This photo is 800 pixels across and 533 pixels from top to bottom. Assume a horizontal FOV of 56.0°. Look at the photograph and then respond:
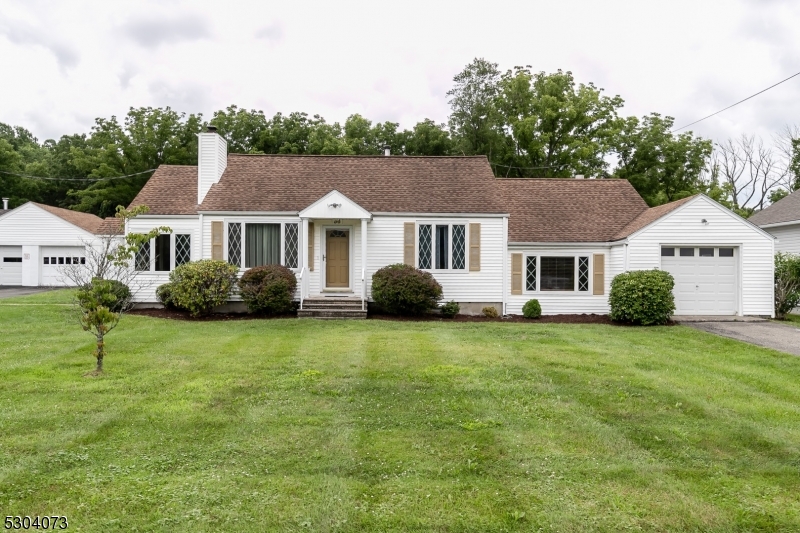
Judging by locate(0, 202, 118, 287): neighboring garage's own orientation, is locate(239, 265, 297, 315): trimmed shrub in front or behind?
in front

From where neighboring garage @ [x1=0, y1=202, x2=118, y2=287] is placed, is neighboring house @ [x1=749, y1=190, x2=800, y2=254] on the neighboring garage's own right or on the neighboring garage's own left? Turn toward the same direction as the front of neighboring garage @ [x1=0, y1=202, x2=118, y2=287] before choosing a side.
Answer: on the neighboring garage's own left

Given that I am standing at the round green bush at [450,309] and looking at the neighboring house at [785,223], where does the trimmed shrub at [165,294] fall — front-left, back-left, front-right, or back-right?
back-left

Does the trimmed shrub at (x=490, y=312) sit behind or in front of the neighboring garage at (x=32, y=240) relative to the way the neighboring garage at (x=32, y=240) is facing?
in front

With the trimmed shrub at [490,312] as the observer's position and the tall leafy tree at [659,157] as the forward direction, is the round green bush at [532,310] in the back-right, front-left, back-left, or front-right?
front-right

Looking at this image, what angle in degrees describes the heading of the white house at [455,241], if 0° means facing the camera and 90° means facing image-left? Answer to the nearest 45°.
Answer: approximately 0°

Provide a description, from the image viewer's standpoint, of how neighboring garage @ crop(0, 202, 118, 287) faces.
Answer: facing the viewer

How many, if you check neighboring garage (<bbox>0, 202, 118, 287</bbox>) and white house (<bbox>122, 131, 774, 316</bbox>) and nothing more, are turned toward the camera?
2

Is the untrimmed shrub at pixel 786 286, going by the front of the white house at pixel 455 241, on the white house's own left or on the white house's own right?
on the white house's own left

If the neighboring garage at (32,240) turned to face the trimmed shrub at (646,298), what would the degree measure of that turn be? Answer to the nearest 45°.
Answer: approximately 45° to its left
